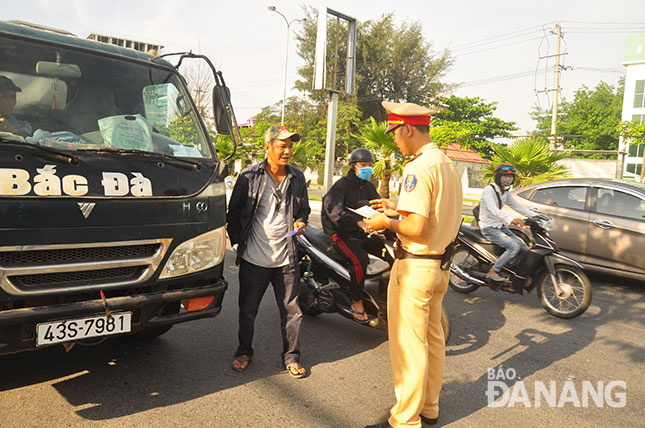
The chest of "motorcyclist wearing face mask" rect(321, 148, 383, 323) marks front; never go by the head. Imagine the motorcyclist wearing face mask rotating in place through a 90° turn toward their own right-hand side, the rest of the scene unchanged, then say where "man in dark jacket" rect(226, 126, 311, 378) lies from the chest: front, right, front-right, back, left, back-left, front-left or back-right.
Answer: front

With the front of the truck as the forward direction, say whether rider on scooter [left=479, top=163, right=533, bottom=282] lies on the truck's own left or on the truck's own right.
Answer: on the truck's own left

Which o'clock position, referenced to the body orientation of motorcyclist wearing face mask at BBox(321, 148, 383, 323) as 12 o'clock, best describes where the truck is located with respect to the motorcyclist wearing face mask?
The truck is roughly at 3 o'clock from the motorcyclist wearing face mask.

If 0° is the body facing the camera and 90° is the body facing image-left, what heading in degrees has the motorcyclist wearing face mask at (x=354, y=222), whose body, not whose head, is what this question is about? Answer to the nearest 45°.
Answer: approximately 315°

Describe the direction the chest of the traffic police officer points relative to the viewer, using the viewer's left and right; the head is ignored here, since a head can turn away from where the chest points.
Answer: facing away from the viewer and to the left of the viewer

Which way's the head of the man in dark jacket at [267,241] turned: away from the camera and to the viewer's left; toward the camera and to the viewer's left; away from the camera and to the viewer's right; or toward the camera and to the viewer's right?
toward the camera and to the viewer's right

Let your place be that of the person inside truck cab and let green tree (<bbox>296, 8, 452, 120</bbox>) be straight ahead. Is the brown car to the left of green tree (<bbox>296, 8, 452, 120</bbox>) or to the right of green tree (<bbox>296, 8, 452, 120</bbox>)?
right

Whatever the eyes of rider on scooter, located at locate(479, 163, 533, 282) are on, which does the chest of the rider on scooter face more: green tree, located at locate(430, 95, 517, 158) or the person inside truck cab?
the person inside truck cab

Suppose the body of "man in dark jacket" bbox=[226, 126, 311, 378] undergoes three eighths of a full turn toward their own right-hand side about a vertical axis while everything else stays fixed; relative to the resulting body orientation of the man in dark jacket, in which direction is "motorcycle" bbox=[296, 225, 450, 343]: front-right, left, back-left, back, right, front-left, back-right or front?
back-right

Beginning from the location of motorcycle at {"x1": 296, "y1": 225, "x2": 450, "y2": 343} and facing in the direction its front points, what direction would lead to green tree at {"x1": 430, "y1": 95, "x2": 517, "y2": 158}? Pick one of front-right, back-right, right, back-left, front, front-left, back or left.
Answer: back-left

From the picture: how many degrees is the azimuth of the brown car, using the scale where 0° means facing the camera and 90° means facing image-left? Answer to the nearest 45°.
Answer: approximately 315°

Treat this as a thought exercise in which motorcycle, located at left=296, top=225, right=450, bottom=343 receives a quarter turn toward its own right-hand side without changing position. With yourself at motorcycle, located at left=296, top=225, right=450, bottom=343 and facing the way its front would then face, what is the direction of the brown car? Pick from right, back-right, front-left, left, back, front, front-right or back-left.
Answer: back

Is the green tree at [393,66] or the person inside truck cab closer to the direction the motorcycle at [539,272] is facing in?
the person inside truck cab
